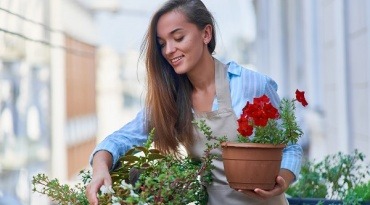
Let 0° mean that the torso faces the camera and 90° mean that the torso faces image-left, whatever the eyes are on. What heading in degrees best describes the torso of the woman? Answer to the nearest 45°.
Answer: approximately 0°

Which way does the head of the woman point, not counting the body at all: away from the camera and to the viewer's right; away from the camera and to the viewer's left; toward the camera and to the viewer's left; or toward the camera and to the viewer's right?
toward the camera and to the viewer's left

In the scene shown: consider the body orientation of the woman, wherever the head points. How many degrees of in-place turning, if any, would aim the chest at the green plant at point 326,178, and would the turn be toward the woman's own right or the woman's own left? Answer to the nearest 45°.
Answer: approximately 135° to the woman's own left
